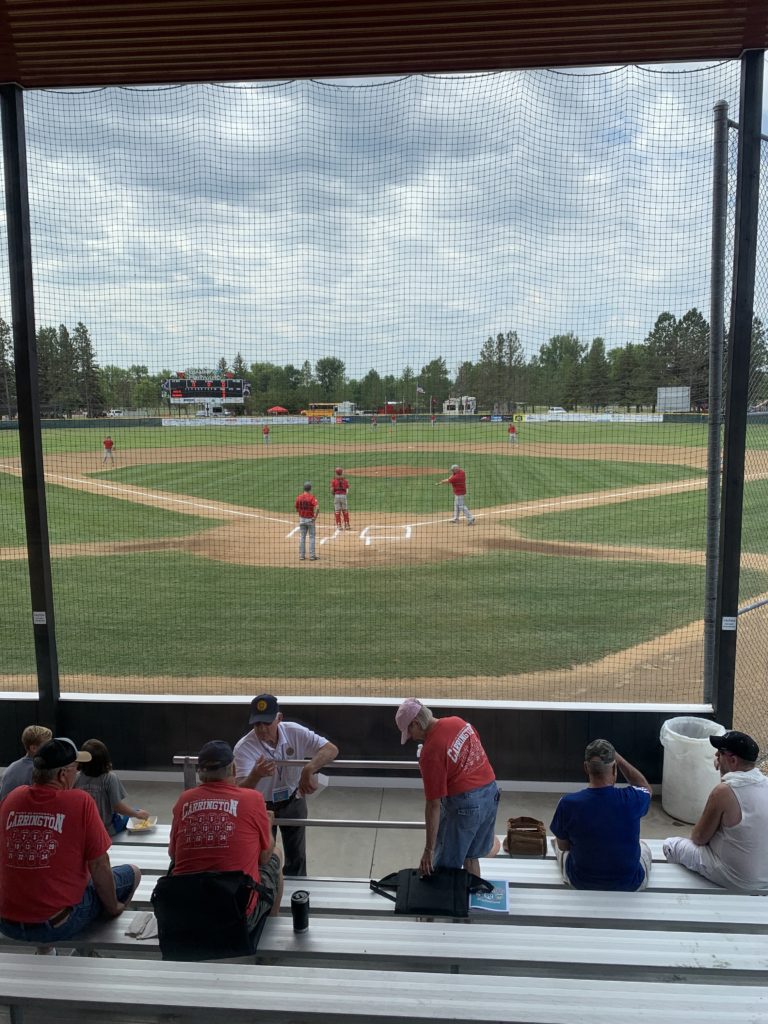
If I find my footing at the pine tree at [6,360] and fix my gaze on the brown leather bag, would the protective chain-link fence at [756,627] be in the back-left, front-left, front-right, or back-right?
front-left

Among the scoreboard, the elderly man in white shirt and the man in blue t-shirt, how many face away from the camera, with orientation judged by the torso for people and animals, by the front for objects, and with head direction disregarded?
1

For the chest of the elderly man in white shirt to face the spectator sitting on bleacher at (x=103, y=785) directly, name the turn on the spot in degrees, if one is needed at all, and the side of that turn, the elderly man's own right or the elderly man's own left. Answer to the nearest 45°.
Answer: approximately 45° to the elderly man's own right

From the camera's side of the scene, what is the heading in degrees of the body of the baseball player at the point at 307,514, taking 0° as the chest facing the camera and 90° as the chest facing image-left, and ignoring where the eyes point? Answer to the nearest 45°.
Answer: approximately 180°

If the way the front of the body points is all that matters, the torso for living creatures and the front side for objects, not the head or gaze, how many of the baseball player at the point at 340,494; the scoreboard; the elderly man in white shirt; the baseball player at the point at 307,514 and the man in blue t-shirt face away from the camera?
3

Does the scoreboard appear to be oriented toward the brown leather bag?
yes

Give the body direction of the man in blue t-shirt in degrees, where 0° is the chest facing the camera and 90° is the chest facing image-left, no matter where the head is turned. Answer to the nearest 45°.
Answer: approximately 180°

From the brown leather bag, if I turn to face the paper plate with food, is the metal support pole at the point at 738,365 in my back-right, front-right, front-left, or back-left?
back-right

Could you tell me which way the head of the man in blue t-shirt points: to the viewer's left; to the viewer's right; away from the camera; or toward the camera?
away from the camera

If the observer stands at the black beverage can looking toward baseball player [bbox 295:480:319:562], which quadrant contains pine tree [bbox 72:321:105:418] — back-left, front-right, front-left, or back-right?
front-left

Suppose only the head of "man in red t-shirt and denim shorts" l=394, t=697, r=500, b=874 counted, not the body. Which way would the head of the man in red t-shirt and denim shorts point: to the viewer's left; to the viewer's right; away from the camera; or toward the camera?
to the viewer's left

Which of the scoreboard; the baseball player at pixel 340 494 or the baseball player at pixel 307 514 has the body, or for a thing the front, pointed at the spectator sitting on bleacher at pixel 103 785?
the scoreboard

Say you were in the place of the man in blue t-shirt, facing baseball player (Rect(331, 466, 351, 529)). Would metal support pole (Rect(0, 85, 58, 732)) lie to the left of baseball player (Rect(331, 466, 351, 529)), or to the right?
left

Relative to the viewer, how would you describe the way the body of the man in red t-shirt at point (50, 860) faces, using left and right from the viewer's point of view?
facing away from the viewer and to the right of the viewer

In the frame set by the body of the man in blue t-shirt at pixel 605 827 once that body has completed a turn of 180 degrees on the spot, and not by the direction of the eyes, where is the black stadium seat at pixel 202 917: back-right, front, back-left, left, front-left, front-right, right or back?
front-right

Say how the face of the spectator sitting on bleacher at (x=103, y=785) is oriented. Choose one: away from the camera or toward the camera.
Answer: away from the camera

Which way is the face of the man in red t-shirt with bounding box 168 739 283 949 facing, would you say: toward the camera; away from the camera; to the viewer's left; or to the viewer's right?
away from the camera
